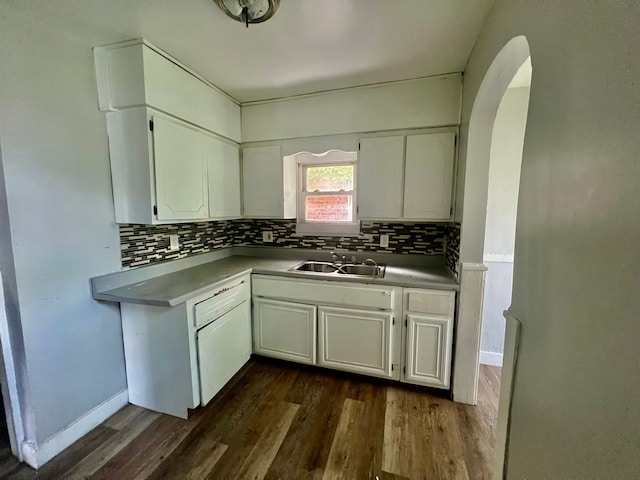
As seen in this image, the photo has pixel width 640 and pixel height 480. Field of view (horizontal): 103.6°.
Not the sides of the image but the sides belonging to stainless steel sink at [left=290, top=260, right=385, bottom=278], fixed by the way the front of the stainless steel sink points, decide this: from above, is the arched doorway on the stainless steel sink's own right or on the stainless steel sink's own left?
on the stainless steel sink's own left

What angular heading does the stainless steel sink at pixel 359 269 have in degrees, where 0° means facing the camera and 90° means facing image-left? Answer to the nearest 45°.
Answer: approximately 0°

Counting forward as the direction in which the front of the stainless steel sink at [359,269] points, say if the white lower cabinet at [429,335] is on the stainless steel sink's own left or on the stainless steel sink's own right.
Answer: on the stainless steel sink's own left

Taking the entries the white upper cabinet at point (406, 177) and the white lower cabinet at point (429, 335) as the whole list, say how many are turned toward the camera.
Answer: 2

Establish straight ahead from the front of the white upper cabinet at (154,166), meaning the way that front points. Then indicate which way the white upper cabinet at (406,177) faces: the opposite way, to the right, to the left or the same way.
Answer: to the right

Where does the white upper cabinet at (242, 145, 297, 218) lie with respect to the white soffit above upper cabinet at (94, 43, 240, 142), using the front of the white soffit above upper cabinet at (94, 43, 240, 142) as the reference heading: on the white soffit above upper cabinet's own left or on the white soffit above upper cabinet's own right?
on the white soffit above upper cabinet's own left

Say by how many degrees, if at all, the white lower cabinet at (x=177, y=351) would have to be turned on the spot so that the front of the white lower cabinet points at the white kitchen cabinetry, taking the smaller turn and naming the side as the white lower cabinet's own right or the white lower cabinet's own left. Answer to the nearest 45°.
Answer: approximately 45° to the white lower cabinet's own left

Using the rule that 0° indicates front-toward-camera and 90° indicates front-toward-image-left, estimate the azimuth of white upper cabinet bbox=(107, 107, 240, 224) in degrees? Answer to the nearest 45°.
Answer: approximately 315°

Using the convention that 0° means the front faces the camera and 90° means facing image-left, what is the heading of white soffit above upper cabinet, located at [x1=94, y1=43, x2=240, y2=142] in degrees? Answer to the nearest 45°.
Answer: approximately 315°

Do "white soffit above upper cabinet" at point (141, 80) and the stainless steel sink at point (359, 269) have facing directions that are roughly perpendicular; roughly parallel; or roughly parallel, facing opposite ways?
roughly perpendicular

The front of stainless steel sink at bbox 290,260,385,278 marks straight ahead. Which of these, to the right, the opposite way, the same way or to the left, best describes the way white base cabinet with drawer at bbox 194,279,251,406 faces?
to the left

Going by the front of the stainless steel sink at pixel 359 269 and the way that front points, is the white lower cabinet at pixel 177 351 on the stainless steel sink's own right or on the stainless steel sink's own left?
on the stainless steel sink's own right

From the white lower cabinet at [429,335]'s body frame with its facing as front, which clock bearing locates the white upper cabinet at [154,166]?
The white upper cabinet is roughly at 2 o'clock from the white lower cabinet.
